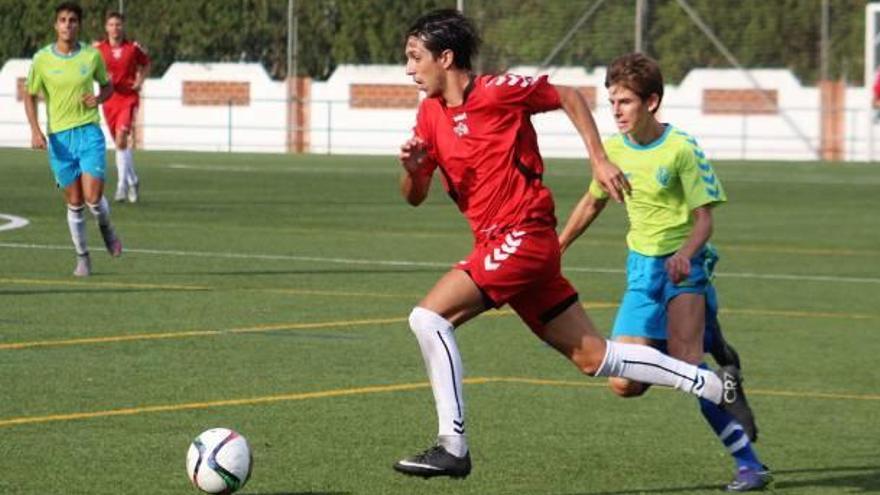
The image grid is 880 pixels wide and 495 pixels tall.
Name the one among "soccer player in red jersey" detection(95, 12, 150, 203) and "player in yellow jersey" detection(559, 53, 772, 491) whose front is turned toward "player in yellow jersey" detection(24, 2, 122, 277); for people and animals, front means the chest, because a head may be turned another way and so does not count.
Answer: the soccer player in red jersey

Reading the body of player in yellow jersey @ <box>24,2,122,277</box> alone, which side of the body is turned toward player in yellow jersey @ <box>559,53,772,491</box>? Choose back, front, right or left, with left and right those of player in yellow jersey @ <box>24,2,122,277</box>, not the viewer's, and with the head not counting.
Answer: front

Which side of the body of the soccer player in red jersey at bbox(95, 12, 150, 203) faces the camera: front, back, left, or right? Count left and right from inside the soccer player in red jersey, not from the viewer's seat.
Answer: front

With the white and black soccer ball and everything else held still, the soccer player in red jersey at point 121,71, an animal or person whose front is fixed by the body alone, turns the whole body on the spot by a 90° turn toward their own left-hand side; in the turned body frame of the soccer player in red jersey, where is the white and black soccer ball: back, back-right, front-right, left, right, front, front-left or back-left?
right

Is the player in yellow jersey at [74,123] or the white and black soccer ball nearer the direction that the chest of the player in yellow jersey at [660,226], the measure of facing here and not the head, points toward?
the white and black soccer ball

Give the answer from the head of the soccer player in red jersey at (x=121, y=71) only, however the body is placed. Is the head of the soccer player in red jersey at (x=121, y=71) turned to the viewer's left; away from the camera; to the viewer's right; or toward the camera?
toward the camera

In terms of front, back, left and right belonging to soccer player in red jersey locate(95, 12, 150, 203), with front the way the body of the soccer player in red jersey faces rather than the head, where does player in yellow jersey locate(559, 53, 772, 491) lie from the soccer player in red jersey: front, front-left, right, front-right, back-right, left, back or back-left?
front

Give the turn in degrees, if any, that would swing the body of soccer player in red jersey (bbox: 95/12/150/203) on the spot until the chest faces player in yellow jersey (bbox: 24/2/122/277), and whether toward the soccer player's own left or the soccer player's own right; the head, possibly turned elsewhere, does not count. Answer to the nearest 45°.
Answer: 0° — they already face them

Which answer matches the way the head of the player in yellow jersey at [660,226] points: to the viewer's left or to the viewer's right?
to the viewer's left

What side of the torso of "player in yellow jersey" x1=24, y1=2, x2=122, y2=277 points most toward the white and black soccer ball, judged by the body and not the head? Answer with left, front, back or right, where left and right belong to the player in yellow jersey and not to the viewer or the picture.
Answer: front

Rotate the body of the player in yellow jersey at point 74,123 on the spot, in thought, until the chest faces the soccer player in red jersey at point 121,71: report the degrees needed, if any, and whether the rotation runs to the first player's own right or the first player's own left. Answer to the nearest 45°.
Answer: approximately 180°

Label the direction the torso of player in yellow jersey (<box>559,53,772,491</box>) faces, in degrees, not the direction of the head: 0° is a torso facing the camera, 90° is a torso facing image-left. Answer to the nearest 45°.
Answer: approximately 45°

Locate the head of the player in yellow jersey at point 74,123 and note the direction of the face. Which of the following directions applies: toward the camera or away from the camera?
toward the camera

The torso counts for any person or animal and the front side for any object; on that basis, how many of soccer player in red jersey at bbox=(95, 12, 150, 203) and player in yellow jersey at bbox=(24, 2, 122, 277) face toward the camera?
2

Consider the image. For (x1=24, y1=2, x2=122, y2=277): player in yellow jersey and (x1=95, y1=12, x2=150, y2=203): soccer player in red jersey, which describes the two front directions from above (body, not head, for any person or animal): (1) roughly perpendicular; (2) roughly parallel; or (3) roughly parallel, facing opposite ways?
roughly parallel

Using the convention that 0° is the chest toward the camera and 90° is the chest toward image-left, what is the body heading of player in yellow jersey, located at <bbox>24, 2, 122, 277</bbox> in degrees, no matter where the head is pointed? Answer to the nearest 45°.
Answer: approximately 0°
